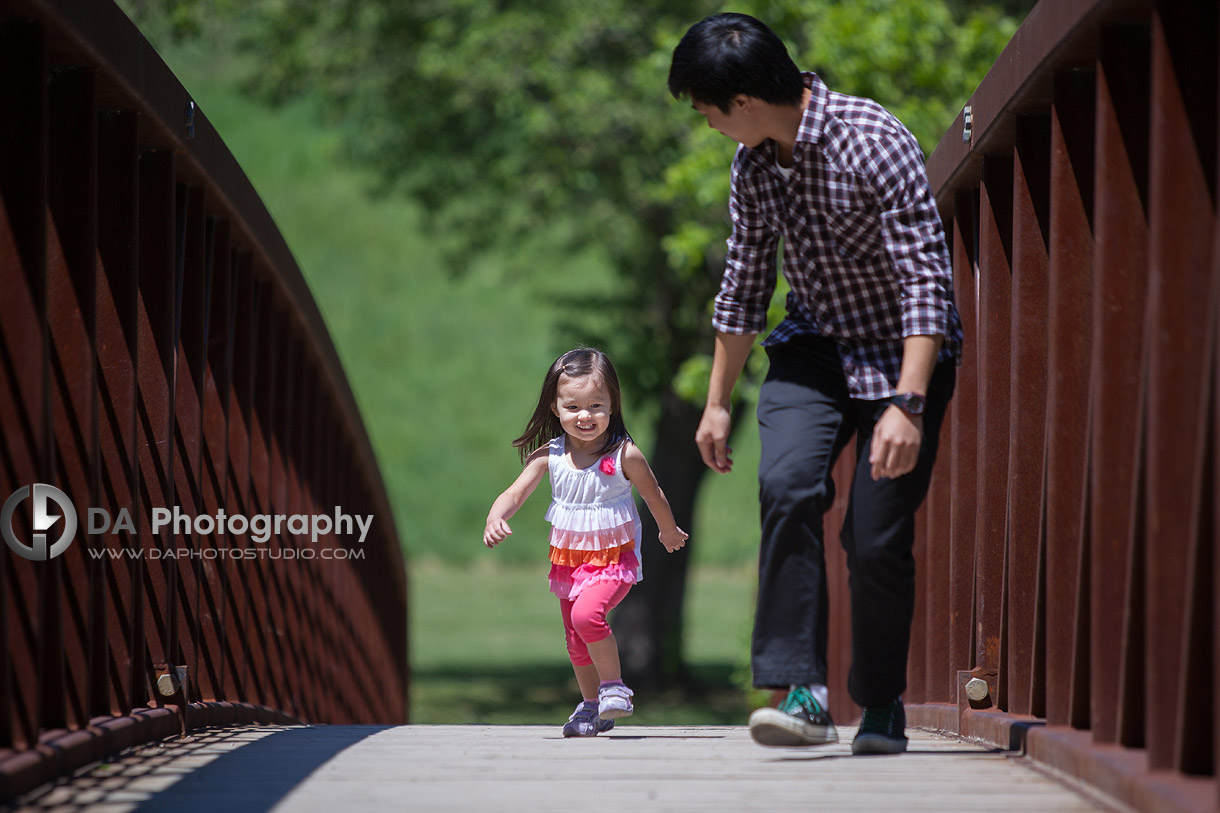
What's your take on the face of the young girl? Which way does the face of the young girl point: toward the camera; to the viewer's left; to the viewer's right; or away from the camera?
toward the camera

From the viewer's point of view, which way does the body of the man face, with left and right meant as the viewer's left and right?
facing the viewer and to the left of the viewer

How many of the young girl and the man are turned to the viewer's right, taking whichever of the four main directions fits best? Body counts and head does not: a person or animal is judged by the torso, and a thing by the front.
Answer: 0

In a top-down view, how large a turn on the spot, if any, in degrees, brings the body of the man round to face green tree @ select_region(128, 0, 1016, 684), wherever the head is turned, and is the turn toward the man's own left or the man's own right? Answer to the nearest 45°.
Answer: approximately 135° to the man's own right

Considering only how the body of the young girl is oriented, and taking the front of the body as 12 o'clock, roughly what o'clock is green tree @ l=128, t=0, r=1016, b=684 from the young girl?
The green tree is roughly at 6 o'clock from the young girl.

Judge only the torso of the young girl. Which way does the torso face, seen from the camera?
toward the camera

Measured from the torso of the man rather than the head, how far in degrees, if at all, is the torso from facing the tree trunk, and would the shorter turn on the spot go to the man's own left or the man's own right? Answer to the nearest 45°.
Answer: approximately 135° to the man's own right

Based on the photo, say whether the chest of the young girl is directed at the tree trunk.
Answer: no

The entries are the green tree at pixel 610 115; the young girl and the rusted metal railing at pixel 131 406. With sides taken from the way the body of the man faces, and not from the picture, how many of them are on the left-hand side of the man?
0
